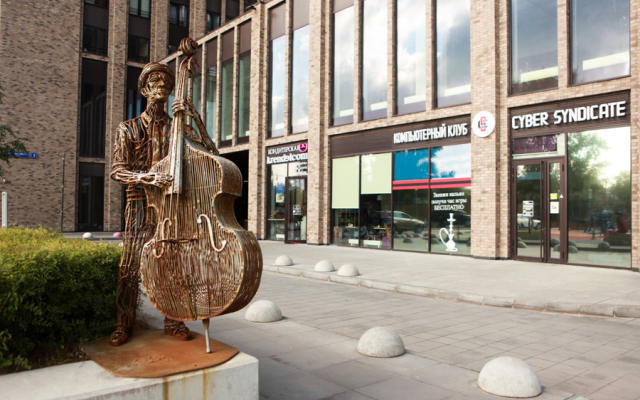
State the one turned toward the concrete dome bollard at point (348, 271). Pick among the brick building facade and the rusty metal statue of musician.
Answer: the brick building facade

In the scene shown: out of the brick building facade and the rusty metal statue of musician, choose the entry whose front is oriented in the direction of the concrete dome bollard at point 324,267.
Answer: the brick building facade

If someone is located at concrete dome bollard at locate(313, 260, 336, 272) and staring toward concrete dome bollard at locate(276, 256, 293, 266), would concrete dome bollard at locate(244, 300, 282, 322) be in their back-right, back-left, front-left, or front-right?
back-left

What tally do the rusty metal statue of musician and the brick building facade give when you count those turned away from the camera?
0

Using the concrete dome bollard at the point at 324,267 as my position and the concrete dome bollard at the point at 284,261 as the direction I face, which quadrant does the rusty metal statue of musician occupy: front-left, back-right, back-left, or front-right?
back-left

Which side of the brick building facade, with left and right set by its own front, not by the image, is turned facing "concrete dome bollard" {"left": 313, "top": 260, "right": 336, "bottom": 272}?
front

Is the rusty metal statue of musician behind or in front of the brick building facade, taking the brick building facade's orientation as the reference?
in front

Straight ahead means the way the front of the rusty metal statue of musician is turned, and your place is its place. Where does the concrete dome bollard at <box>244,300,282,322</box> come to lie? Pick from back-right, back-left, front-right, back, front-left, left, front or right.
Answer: left

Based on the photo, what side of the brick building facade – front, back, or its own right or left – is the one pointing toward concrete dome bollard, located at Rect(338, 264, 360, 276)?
front

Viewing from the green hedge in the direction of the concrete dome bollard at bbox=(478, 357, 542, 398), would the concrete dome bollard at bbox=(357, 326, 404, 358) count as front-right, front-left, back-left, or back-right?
front-left

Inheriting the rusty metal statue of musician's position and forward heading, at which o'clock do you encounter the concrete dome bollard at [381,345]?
The concrete dome bollard is roughly at 10 o'clock from the rusty metal statue of musician.

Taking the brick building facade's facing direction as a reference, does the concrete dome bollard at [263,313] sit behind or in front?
in front
